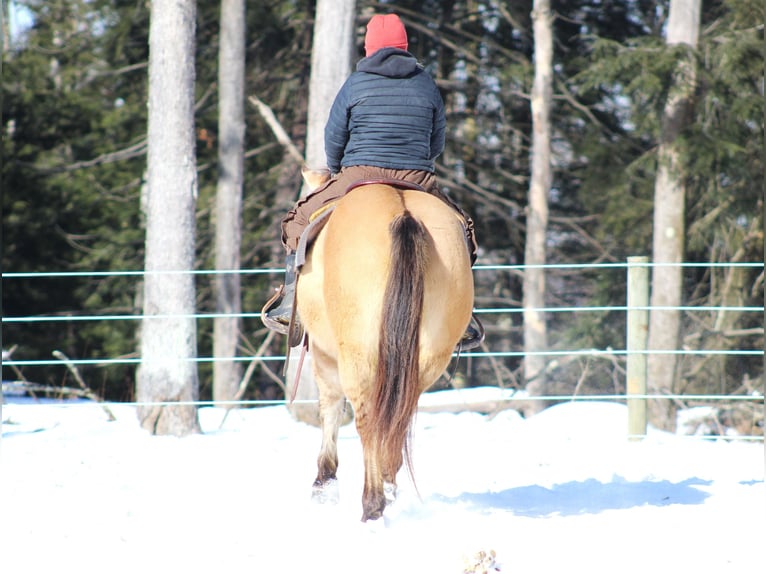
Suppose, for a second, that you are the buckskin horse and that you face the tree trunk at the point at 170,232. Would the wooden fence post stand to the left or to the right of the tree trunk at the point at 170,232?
right

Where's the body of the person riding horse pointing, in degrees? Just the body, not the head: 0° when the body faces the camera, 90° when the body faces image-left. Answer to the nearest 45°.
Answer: approximately 180°

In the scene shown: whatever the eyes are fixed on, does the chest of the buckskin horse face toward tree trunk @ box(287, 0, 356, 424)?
yes

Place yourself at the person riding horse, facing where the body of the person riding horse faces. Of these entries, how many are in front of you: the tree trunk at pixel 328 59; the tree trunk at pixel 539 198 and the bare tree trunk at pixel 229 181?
3

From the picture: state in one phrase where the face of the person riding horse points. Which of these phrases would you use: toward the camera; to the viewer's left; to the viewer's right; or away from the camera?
away from the camera

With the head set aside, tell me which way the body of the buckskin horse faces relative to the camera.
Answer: away from the camera
